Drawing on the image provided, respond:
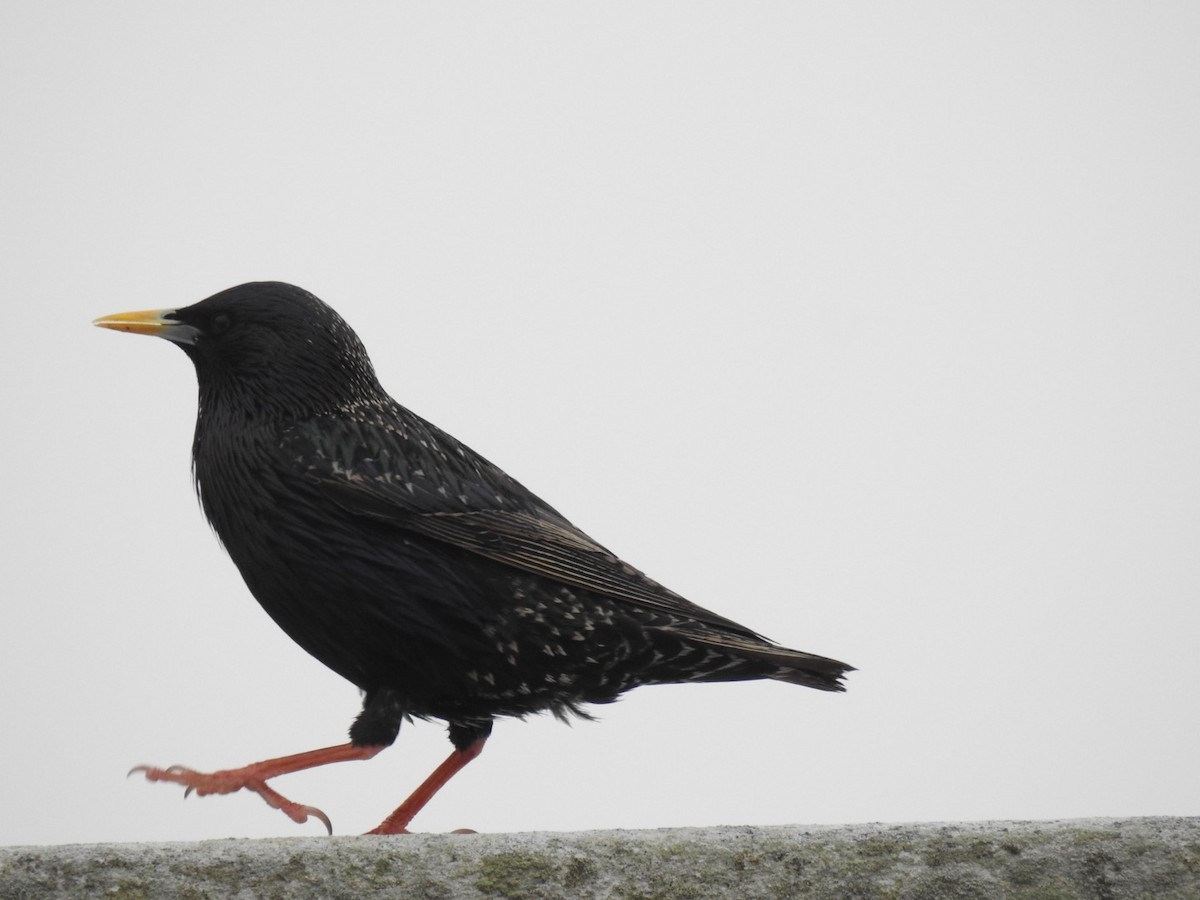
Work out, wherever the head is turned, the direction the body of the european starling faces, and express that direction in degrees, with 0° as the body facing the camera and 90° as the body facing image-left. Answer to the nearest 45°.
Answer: approximately 90°
